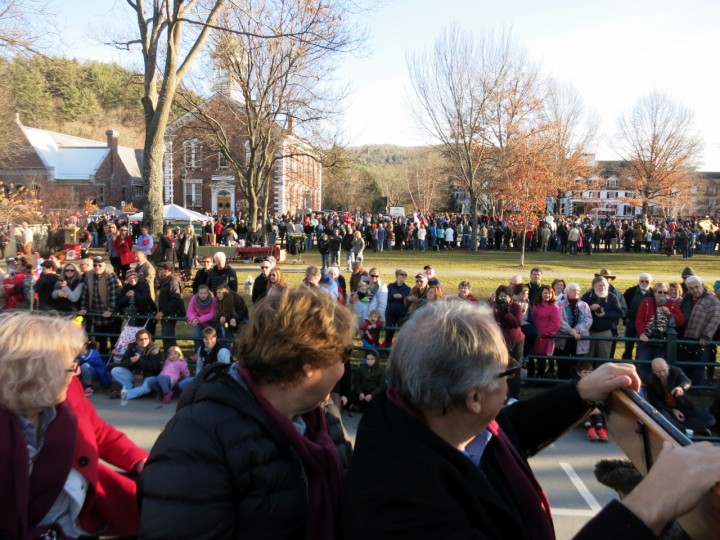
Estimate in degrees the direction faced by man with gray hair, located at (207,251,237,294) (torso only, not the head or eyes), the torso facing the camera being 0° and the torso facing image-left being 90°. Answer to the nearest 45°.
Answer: approximately 0°

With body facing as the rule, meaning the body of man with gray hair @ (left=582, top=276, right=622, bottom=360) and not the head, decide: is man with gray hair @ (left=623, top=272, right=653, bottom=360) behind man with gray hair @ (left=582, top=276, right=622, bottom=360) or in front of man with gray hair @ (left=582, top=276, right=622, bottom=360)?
behind

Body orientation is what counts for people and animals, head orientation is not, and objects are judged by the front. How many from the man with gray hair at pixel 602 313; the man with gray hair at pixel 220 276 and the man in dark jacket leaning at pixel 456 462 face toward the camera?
2

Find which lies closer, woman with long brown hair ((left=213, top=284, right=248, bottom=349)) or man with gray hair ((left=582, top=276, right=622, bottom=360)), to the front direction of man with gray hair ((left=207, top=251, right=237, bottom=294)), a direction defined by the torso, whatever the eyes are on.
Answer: the woman with long brown hair

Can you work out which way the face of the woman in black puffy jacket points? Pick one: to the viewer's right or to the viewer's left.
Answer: to the viewer's right

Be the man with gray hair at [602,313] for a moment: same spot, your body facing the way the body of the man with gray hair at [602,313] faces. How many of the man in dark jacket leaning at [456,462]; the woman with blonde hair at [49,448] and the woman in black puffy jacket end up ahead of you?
3

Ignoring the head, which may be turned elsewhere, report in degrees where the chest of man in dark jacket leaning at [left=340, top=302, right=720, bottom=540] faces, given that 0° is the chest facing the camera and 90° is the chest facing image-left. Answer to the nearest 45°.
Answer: approximately 270°

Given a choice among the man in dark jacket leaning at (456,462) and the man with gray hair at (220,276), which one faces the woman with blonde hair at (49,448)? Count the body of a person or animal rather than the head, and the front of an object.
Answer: the man with gray hair

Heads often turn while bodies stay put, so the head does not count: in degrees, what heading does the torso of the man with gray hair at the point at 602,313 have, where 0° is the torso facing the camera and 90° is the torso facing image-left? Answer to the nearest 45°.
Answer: approximately 0°
